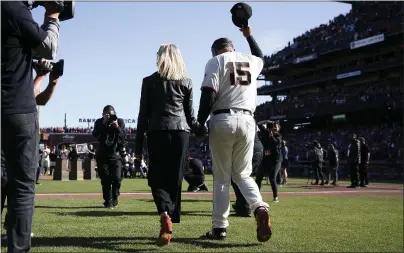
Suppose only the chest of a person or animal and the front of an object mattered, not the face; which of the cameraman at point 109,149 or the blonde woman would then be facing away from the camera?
the blonde woman

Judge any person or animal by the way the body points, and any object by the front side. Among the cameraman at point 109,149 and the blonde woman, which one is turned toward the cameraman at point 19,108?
the cameraman at point 109,149

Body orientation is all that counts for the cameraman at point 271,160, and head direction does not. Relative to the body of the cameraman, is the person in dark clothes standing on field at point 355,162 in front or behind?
behind

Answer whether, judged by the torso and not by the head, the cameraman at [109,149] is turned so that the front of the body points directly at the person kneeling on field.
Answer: no

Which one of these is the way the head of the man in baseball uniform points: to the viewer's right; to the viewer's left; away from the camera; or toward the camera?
away from the camera

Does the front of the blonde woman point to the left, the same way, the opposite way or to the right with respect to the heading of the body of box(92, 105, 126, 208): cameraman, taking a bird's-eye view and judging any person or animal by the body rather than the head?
the opposite way

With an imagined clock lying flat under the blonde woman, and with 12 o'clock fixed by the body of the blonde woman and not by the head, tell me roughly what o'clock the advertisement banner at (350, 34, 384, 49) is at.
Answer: The advertisement banner is roughly at 1 o'clock from the blonde woman.

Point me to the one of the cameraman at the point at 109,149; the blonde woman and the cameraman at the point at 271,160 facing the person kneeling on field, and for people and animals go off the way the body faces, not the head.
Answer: the blonde woman

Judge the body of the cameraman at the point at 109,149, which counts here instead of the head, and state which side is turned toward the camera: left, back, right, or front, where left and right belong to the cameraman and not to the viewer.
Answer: front

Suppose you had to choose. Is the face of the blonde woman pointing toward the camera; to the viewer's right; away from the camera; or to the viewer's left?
away from the camera

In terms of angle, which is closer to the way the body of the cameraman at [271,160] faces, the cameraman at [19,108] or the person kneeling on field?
the cameraman

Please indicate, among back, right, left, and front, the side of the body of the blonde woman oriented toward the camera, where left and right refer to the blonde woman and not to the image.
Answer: back

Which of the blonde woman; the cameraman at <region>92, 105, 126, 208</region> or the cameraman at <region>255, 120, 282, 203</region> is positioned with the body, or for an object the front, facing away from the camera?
the blonde woman
